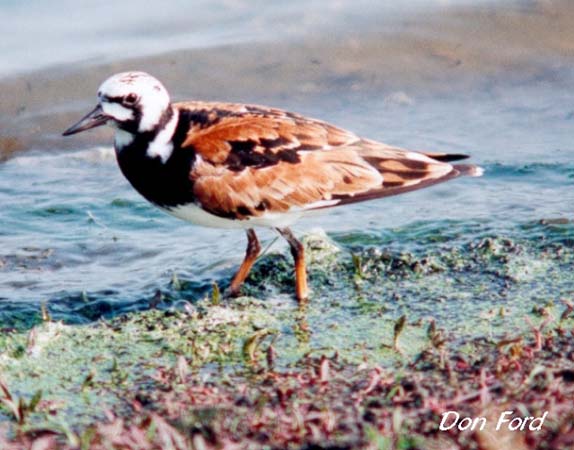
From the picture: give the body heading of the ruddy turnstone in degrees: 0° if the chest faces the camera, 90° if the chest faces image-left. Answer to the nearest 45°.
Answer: approximately 90°
